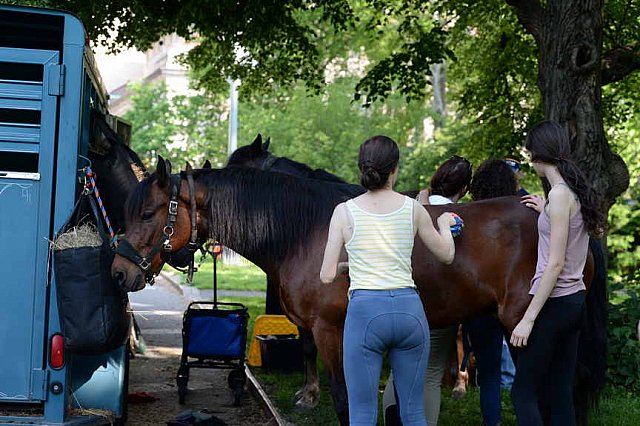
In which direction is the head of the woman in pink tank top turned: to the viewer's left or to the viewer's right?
to the viewer's left

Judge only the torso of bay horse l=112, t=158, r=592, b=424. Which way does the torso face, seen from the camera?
to the viewer's left

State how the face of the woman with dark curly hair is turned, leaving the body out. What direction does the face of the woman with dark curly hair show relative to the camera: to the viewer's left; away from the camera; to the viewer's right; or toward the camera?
away from the camera

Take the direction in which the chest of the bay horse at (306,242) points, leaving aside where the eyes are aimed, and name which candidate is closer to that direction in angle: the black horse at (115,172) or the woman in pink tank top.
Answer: the black horse

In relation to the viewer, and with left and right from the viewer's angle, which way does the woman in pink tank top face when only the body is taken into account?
facing away from the viewer and to the left of the viewer

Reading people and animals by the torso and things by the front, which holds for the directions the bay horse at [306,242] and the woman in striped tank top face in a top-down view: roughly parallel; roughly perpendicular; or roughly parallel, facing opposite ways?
roughly perpendicular

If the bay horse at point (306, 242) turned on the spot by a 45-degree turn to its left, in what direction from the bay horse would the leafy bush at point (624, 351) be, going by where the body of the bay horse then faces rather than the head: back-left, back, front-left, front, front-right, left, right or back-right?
back

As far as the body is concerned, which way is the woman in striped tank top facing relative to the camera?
away from the camera

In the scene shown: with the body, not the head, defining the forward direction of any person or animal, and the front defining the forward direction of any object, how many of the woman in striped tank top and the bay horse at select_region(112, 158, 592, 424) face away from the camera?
1

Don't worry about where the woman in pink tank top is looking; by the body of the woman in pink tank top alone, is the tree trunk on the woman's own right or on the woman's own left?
on the woman's own right
